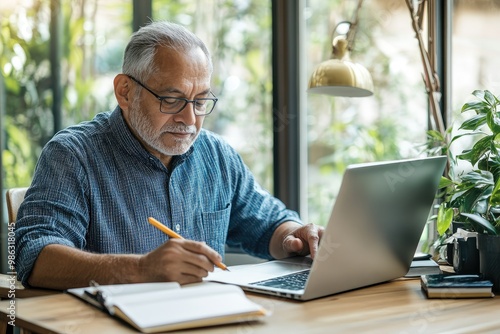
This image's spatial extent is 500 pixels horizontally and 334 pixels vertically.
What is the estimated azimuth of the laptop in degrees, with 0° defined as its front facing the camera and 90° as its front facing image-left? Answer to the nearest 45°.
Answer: approximately 135°

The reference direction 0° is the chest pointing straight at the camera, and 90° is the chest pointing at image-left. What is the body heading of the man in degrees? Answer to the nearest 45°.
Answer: approximately 315°

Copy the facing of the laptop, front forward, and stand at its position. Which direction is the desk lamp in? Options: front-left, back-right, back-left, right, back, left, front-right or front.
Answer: front-right

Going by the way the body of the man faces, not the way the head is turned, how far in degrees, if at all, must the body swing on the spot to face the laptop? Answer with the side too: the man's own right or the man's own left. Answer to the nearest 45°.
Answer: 0° — they already face it

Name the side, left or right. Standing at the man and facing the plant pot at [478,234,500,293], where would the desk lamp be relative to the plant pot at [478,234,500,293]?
left

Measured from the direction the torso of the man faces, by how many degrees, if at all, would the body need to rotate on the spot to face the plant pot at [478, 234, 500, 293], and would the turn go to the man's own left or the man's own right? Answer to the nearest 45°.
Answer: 0° — they already face it

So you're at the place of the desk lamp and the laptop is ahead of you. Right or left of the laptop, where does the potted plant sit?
left

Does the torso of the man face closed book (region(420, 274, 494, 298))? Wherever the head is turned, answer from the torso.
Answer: yes

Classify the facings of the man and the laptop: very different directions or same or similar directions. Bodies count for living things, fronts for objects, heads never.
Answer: very different directions

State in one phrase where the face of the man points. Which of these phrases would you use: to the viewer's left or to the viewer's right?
to the viewer's right
